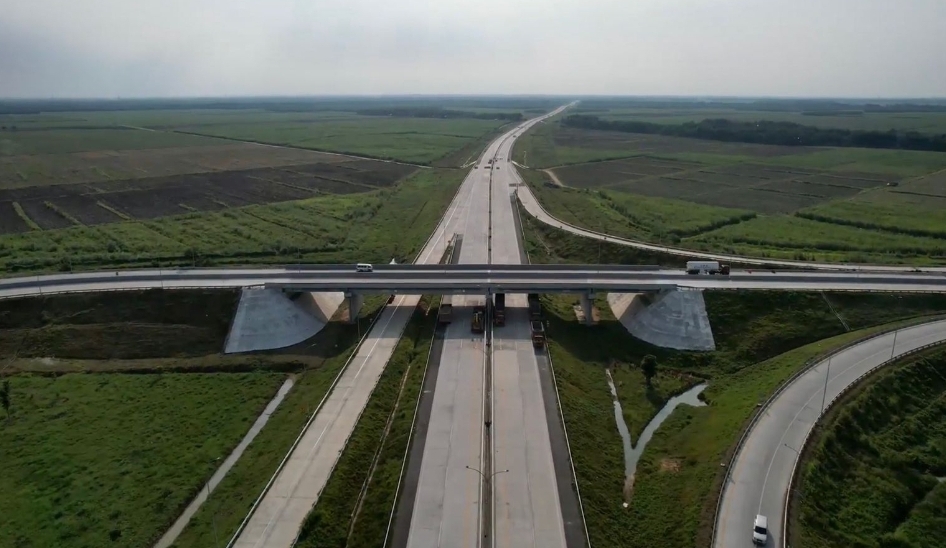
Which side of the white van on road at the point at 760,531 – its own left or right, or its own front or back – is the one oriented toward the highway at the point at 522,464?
right

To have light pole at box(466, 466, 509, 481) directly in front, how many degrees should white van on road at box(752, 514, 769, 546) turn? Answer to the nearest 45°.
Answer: approximately 90° to its right

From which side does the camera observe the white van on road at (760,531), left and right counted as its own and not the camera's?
front

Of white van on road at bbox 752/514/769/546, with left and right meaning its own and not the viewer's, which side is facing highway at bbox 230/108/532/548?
right
